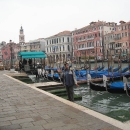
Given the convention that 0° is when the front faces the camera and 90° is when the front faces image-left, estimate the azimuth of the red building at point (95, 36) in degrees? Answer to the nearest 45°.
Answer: approximately 45°
